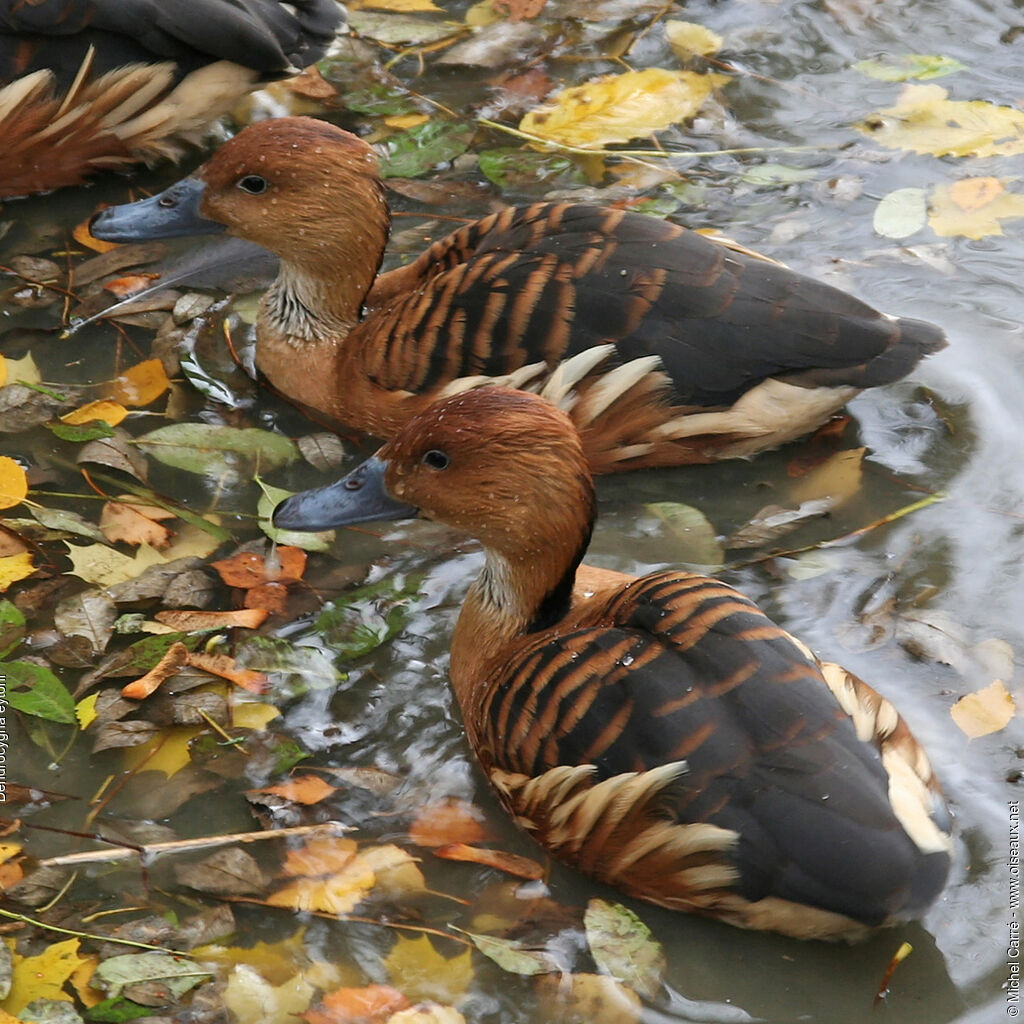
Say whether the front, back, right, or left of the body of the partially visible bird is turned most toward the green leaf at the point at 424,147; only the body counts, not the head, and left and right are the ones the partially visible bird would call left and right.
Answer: back

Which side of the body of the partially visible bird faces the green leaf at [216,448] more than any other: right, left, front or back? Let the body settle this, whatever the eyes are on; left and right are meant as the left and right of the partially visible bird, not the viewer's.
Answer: left

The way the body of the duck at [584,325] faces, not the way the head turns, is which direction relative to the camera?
to the viewer's left

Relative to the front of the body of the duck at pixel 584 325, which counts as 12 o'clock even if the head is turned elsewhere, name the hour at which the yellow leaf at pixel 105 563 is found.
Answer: The yellow leaf is roughly at 11 o'clock from the duck.

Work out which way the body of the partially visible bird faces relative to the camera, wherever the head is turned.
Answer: to the viewer's left

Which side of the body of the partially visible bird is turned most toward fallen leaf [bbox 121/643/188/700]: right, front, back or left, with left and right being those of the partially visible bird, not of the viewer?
left

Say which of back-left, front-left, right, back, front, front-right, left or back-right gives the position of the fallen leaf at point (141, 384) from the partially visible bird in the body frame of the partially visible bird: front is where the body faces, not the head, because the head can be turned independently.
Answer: left

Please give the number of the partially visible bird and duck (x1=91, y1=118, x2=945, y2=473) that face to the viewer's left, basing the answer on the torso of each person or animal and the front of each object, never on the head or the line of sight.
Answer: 2

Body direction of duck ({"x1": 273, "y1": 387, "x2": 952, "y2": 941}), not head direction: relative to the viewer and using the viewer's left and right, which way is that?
facing away from the viewer and to the left of the viewer

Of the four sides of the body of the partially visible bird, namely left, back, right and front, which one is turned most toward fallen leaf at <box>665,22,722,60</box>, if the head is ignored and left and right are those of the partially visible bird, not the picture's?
back

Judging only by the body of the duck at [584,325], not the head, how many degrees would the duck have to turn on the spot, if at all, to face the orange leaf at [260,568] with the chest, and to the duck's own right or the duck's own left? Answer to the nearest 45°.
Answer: approximately 45° to the duck's own left

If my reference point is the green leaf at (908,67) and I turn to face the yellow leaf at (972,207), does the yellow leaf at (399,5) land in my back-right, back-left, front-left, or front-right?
back-right

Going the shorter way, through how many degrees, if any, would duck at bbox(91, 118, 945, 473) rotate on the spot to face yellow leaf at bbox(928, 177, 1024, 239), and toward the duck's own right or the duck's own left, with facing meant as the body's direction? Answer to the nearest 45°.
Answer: approximately 135° to the duck's own right
